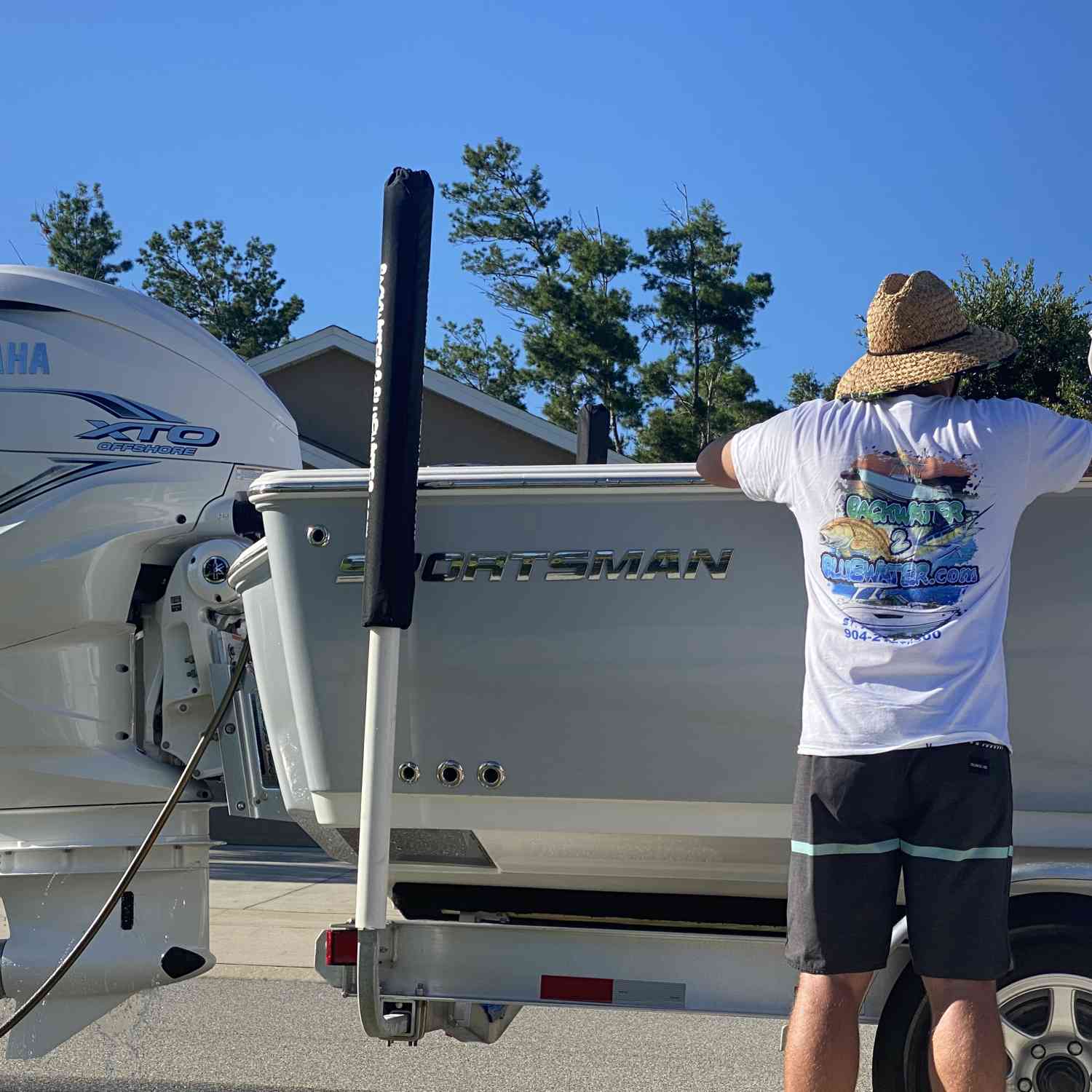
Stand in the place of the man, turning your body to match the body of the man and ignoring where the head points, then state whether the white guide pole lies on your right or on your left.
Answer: on your left

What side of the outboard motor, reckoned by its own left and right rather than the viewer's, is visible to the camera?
right

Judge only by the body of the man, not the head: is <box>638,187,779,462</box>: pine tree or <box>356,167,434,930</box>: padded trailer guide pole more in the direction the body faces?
the pine tree

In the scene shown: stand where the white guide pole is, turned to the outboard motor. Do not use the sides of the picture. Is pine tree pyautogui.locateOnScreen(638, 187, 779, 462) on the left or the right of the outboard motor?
right

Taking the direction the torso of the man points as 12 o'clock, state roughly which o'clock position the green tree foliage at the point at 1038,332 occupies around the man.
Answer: The green tree foliage is roughly at 12 o'clock from the man.

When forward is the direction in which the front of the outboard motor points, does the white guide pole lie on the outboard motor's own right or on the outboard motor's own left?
on the outboard motor's own right

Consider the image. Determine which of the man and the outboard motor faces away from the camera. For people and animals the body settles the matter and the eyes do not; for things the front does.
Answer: the man

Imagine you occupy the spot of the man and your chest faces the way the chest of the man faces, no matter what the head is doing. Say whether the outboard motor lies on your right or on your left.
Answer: on your left

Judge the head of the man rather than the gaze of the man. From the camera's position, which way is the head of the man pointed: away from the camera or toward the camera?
away from the camera

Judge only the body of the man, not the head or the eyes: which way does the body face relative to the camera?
away from the camera

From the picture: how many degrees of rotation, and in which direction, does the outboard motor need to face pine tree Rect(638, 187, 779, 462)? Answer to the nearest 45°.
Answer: approximately 45° to its left
